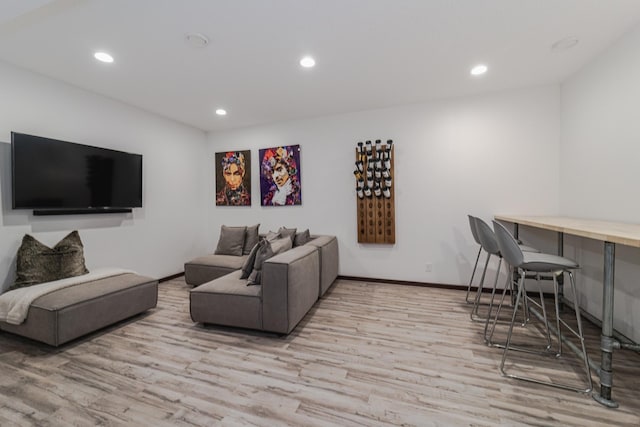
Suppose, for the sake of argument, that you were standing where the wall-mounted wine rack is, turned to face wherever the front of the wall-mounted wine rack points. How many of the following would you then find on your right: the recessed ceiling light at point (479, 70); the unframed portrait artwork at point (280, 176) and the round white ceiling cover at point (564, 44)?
1

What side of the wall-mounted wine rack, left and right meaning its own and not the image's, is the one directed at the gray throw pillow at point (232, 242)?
right

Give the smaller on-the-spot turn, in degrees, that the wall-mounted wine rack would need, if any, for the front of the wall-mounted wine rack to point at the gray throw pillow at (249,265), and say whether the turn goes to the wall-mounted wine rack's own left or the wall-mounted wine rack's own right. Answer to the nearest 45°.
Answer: approximately 45° to the wall-mounted wine rack's own right

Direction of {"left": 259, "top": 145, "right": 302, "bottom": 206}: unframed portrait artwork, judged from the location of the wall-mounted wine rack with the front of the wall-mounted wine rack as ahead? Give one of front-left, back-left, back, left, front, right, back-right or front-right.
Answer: right

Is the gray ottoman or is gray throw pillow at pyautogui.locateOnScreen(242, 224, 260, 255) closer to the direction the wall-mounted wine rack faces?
the gray ottoman

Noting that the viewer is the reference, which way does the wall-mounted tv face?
facing the viewer and to the right of the viewer

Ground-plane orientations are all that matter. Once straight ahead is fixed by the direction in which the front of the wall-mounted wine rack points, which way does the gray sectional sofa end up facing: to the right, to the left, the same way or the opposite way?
to the right

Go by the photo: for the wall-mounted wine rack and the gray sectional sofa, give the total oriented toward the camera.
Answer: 1

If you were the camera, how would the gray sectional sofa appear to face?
facing away from the viewer and to the left of the viewer

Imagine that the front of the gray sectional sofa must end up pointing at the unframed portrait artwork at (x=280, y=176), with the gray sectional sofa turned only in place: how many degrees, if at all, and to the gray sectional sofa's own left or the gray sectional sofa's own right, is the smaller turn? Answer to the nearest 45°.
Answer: approximately 45° to the gray sectional sofa's own right

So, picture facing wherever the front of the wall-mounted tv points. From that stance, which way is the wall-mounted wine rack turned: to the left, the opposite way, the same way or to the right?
to the right

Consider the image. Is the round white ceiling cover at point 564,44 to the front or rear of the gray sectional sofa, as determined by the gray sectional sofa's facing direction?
to the rear
